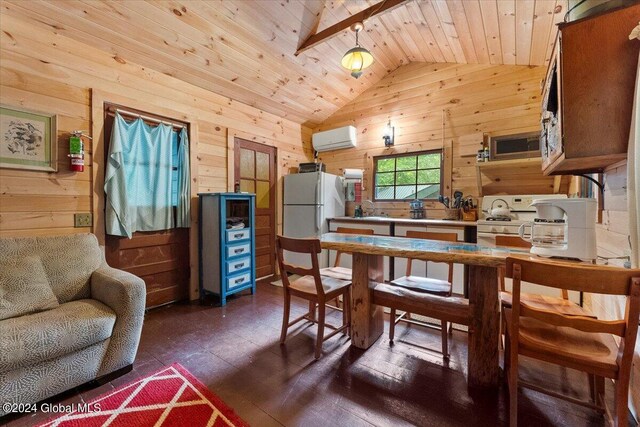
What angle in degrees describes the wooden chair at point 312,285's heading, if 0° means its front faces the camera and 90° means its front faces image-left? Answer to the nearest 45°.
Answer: approximately 225°

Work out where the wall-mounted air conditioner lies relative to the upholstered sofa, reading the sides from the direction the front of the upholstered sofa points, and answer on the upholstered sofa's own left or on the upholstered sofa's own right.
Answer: on the upholstered sofa's own left

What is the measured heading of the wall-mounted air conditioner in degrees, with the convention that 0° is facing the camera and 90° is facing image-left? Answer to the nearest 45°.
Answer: approximately 45°

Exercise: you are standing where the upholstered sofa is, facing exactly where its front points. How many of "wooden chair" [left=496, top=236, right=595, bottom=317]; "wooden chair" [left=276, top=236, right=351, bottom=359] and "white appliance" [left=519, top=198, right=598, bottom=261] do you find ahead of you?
3

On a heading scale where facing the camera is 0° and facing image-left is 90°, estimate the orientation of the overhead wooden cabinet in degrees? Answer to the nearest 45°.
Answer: approximately 90°

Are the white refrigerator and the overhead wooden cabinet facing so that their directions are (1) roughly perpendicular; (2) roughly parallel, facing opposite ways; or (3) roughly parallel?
roughly perpendicular

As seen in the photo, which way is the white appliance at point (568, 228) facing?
to the viewer's left

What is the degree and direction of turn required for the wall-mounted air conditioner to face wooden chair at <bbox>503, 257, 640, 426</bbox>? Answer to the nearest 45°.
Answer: approximately 45° to its left

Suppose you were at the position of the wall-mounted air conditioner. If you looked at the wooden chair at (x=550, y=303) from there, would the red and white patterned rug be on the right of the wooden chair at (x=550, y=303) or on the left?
right

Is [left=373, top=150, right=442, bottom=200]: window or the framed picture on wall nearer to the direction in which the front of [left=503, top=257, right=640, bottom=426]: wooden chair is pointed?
the window

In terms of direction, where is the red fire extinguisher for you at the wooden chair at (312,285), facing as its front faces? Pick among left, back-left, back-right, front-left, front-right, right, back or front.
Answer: back-left

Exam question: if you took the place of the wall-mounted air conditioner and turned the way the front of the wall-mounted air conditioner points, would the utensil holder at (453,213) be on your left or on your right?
on your left
